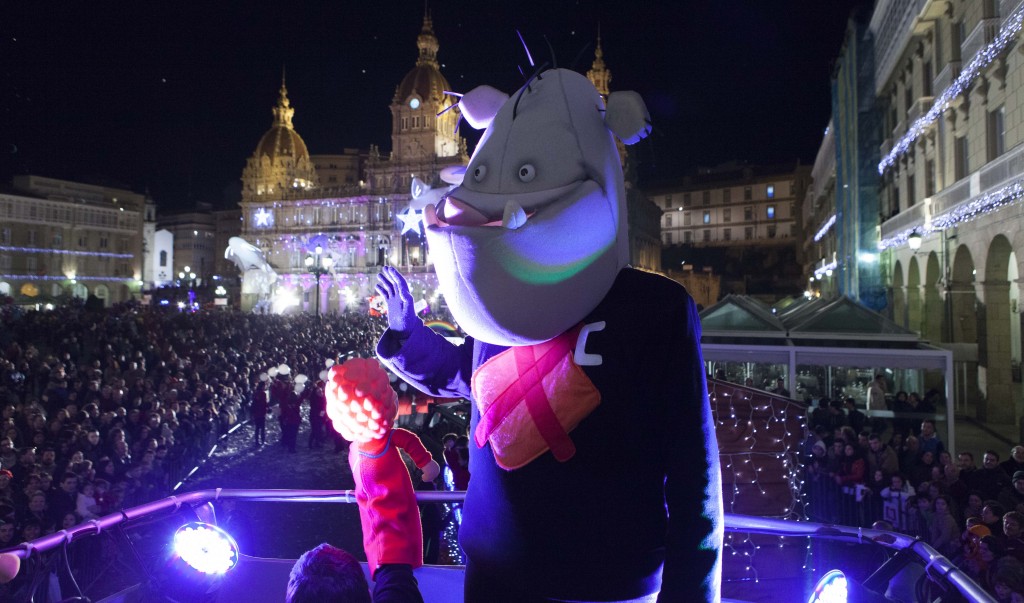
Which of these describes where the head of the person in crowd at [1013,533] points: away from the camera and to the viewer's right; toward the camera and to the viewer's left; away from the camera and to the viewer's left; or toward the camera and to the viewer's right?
toward the camera and to the viewer's left

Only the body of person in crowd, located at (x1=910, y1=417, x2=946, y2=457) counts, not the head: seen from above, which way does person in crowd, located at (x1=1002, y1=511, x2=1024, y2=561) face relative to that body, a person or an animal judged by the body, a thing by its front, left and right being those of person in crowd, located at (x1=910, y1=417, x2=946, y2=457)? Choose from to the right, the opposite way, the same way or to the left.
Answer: the same way

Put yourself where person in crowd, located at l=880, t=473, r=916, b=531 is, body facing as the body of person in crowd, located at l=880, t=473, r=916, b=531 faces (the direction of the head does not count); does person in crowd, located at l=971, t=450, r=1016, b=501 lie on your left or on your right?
on your left

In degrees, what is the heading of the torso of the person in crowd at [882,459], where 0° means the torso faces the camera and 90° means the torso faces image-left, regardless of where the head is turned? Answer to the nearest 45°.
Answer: approximately 45°

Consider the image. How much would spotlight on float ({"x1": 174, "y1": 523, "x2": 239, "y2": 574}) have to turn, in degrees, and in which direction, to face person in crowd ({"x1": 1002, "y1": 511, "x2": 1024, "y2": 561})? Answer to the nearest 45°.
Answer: approximately 45° to its left

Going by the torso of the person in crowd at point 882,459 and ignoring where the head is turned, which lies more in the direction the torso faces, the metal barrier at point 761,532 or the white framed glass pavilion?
the metal barrier

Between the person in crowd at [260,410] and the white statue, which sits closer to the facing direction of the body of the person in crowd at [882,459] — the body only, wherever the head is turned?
the person in crowd

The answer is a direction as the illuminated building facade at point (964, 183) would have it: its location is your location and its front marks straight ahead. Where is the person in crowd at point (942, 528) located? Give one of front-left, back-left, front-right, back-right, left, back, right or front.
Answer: front-left

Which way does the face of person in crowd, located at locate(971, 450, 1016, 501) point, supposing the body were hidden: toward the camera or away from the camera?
toward the camera

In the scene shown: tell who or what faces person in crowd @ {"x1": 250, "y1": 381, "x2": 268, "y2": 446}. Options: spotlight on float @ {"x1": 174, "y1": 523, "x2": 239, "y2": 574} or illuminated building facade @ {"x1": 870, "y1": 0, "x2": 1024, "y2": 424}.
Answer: the illuminated building facade

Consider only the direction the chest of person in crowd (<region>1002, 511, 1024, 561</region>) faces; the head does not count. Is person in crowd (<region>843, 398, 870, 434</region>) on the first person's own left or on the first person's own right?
on the first person's own right

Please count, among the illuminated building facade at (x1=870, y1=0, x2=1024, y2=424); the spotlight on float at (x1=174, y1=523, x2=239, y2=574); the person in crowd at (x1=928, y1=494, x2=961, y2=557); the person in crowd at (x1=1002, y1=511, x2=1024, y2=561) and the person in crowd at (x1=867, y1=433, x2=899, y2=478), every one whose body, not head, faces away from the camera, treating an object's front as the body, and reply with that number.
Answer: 0

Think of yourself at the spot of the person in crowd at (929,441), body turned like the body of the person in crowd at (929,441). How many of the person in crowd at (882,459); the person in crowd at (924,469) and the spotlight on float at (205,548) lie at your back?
0

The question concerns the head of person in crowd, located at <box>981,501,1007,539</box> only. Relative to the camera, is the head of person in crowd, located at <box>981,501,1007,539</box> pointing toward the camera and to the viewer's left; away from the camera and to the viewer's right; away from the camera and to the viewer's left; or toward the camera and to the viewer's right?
toward the camera and to the viewer's left

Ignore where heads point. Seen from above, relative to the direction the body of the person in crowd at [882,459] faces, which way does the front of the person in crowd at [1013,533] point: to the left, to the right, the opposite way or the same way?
the same way

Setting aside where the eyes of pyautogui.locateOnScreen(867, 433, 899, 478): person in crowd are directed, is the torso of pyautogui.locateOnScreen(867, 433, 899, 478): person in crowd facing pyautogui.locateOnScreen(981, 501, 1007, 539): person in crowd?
no

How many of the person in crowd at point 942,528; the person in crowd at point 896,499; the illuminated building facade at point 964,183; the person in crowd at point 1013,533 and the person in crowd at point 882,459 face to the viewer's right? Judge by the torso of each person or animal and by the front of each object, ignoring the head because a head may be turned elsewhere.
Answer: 0

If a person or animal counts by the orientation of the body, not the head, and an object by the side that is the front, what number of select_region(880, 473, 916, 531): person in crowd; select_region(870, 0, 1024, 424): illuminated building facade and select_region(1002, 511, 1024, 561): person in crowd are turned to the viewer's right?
0
